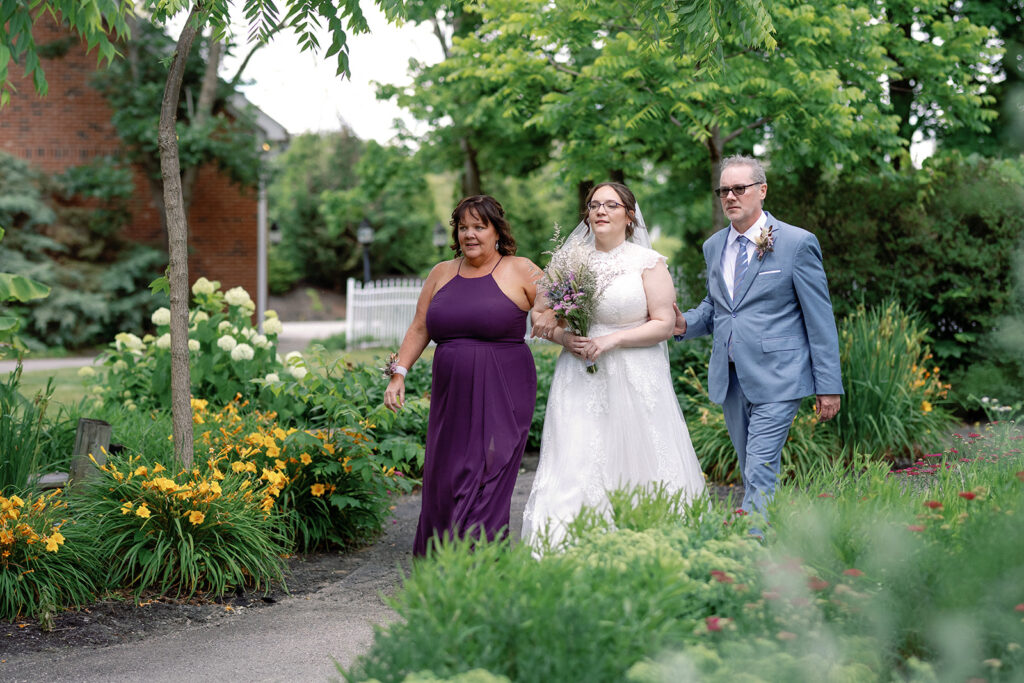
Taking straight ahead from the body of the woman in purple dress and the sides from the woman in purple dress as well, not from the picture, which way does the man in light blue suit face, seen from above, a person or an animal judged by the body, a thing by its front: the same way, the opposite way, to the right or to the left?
the same way

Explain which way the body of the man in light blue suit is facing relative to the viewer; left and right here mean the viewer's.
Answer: facing the viewer and to the left of the viewer

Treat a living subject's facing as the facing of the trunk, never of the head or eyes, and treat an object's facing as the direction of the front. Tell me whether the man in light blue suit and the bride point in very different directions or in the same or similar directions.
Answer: same or similar directions

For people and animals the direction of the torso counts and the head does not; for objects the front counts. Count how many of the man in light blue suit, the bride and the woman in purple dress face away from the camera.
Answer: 0

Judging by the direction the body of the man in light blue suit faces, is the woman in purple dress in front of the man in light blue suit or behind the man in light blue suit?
in front

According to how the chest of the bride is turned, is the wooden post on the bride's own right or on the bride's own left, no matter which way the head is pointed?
on the bride's own right

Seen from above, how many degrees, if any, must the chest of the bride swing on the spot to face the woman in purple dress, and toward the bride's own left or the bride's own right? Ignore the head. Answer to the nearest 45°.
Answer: approximately 45° to the bride's own right

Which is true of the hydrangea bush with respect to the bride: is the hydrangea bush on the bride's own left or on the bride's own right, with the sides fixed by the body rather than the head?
on the bride's own right

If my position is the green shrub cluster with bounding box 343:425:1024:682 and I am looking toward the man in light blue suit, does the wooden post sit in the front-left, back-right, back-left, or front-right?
front-left

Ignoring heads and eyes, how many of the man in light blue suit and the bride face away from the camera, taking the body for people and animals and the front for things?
0

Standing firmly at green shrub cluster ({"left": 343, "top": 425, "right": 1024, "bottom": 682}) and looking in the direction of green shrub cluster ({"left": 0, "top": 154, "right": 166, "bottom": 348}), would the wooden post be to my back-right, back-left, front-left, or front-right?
front-left

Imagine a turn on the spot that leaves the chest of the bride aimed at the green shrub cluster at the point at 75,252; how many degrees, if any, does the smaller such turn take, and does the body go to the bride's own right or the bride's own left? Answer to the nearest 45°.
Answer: approximately 90° to the bride's own right

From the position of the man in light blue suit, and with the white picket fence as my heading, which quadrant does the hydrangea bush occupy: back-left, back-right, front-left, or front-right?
front-left

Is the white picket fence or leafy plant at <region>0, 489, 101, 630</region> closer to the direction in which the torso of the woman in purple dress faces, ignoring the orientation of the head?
the leafy plant

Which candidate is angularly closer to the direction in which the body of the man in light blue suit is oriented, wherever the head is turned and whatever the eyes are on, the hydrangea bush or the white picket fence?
the hydrangea bush
